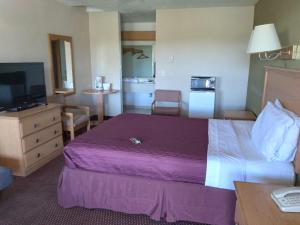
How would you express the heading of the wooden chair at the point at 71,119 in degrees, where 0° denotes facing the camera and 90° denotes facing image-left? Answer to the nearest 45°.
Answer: approximately 315°

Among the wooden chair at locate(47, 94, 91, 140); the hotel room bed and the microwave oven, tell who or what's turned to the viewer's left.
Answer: the hotel room bed

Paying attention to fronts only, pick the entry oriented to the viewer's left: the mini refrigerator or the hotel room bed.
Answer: the hotel room bed

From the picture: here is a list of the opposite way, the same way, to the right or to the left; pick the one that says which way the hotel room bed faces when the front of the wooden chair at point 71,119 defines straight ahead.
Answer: the opposite way

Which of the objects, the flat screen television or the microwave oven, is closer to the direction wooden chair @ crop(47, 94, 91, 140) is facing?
the microwave oven

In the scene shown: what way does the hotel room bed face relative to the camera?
to the viewer's left

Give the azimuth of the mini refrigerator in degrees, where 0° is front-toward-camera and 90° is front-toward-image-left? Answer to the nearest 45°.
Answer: approximately 0°

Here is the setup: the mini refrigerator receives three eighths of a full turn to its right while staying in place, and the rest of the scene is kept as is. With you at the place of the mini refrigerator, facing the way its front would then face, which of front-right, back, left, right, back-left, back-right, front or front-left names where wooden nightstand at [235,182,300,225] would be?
back-left

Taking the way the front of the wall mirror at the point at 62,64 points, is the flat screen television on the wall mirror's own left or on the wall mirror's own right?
on the wall mirror's own right

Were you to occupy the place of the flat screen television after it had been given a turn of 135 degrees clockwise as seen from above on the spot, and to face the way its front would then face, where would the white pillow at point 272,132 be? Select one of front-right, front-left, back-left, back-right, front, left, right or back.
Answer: back-left

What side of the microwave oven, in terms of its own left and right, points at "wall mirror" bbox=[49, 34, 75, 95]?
right

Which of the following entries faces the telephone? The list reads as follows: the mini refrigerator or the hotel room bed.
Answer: the mini refrigerator

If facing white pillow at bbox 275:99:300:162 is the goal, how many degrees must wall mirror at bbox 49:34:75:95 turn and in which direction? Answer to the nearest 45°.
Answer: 0° — it already faces it
